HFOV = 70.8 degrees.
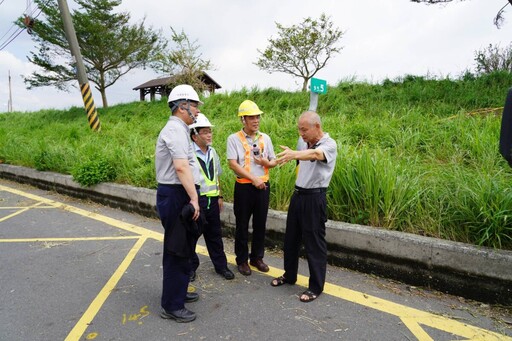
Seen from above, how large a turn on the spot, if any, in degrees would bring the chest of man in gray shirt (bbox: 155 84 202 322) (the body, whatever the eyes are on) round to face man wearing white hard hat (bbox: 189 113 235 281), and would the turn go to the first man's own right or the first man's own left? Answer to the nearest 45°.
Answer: approximately 45° to the first man's own left

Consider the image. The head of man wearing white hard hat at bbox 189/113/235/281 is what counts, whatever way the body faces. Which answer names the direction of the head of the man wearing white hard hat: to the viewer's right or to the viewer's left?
to the viewer's right

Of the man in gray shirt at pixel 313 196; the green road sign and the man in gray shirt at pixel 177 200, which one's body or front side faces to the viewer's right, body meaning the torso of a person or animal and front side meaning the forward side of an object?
the man in gray shirt at pixel 177 200

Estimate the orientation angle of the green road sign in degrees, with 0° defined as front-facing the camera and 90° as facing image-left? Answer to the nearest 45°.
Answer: approximately 0°

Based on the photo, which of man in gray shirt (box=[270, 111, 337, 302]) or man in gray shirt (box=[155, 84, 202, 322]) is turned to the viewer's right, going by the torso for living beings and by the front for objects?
man in gray shirt (box=[155, 84, 202, 322])

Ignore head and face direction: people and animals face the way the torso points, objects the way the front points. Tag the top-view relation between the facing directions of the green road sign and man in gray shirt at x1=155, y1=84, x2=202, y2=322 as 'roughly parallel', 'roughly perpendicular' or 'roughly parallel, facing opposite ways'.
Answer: roughly perpendicular

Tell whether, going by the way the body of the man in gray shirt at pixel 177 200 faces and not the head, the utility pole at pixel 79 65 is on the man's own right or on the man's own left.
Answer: on the man's own left

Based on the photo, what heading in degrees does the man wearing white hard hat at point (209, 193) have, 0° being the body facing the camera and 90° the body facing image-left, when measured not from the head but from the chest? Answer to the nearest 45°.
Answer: approximately 315°

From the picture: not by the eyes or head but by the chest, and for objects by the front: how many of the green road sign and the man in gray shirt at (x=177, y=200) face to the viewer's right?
1

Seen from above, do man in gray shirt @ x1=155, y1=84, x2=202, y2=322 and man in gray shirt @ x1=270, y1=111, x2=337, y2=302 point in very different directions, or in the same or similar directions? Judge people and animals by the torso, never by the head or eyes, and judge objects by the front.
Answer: very different directions

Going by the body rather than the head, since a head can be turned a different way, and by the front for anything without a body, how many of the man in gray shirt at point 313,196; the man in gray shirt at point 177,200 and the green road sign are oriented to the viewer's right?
1

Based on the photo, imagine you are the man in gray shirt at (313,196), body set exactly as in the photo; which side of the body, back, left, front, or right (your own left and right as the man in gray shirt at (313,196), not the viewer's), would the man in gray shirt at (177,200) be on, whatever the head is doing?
front

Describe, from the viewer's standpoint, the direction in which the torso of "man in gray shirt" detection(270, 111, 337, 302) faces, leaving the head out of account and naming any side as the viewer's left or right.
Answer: facing the viewer and to the left of the viewer

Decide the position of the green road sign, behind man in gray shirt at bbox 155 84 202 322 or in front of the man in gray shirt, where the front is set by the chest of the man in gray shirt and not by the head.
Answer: in front

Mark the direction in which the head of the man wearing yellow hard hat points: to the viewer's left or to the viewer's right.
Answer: to the viewer's right
